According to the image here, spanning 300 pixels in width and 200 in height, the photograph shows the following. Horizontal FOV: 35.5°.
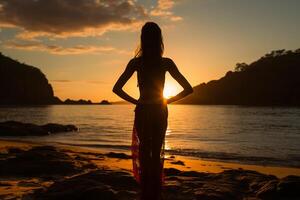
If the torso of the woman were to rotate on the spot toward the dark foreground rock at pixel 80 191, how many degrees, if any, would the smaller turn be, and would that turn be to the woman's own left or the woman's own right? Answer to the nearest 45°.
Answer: approximately 45° to the woman's own left

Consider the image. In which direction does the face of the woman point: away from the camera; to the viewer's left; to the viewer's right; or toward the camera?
away from the camera

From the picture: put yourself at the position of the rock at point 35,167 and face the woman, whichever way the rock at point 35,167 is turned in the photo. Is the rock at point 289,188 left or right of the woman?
left

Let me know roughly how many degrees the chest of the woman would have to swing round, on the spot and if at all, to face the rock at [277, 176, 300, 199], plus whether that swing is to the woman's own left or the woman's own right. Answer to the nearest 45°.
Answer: approximately 45° to the woman's own right

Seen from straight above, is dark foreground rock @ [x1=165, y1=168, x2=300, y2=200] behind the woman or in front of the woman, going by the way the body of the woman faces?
in front

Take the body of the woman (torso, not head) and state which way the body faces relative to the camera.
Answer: away from the camera

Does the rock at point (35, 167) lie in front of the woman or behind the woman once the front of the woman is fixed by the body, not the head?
in front

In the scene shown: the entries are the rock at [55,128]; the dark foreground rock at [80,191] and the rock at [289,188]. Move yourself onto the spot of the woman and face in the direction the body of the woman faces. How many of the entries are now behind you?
0

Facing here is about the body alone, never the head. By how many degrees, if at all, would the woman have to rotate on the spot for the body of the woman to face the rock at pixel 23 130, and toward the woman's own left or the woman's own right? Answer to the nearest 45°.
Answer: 0° — they already face it
